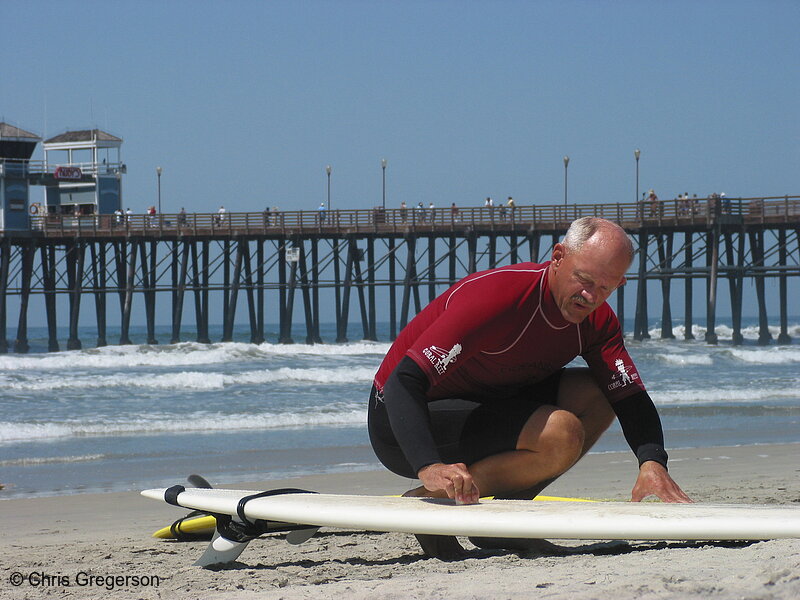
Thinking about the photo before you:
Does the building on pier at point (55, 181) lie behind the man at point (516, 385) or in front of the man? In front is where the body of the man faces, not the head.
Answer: behind

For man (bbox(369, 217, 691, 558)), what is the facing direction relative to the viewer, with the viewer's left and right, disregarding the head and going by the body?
facing the viewer and to the right of the viewer

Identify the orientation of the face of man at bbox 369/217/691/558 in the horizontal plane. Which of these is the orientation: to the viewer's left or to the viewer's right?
to the viewer's right
